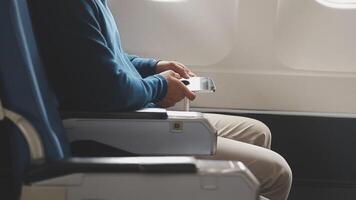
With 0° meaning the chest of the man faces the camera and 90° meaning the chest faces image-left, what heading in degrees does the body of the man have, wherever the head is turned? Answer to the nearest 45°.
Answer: approximately 270°

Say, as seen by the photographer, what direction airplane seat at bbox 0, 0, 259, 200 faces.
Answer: facing to the right of the viewer
